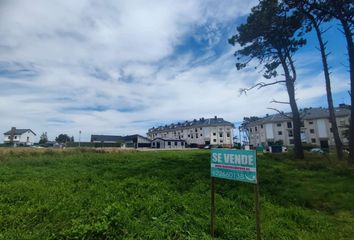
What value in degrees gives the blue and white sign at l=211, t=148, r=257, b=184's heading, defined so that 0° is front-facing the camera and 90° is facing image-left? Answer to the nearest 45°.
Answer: approximately 45°
